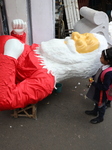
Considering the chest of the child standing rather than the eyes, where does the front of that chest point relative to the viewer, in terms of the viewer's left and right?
facing to the left of the viewer
